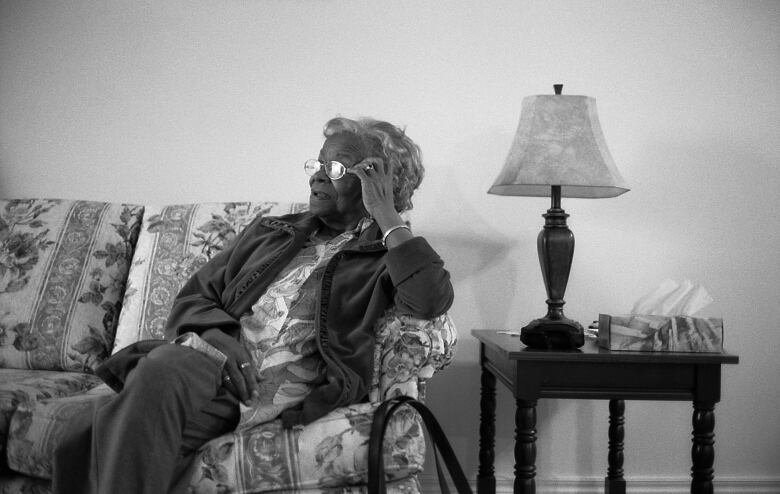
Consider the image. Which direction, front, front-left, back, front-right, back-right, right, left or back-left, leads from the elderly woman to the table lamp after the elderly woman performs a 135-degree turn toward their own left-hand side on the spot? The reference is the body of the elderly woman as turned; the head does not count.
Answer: front

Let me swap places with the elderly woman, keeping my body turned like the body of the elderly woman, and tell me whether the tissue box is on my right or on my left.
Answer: on my left

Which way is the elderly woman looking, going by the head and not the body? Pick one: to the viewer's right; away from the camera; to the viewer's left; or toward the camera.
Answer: to the viewer's left

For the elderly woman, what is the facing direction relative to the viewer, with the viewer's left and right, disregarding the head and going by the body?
facing the viewer and to the left of the viewer
